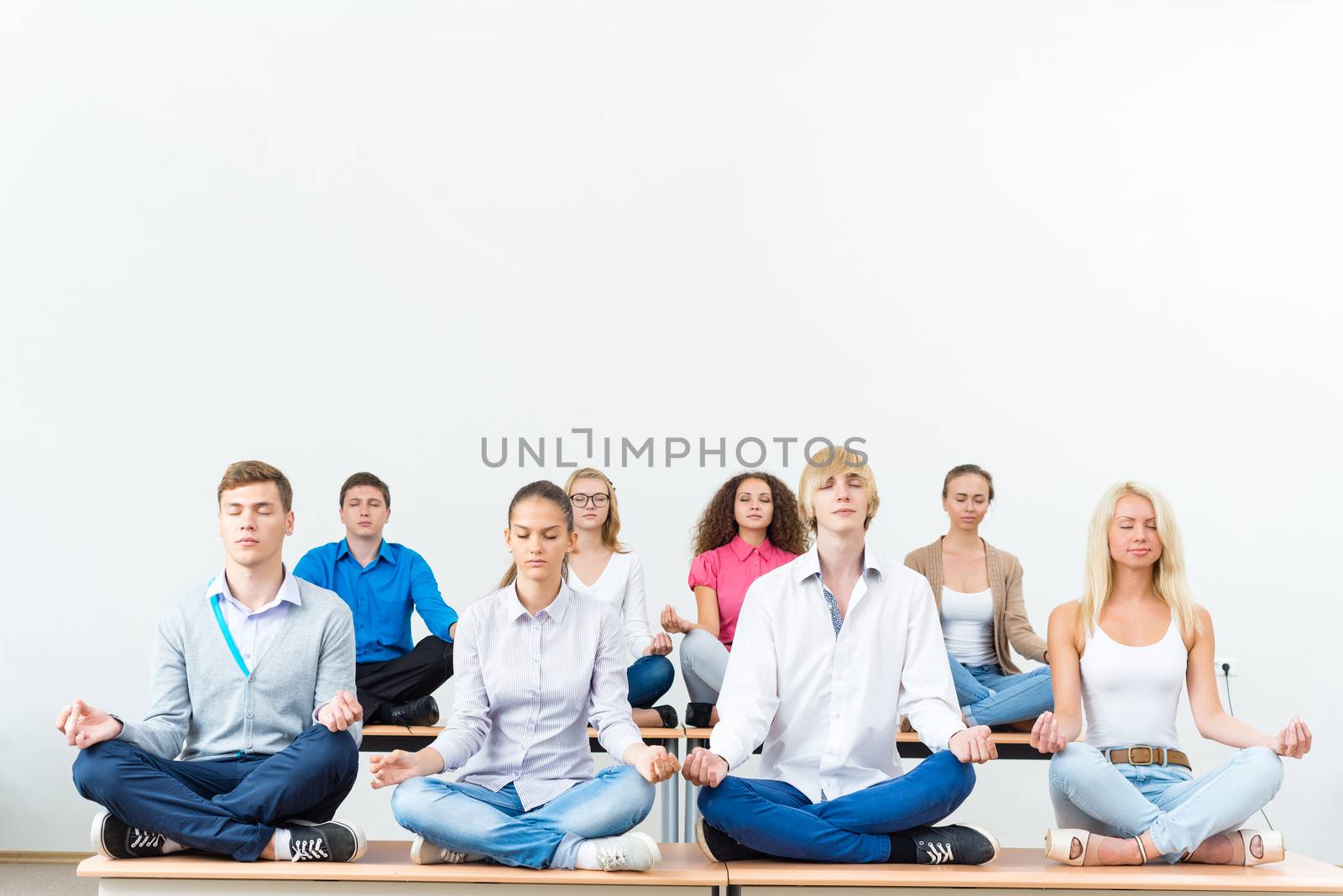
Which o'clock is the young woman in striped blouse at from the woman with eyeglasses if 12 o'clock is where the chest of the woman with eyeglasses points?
The young woman in striped blouse is roughly at 12 o'clock from the woman with eyeglasses.

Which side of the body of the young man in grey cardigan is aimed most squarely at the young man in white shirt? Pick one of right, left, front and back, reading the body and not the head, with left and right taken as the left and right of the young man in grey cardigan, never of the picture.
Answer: left

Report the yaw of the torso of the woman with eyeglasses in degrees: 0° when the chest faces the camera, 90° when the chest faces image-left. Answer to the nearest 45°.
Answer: approximately 0°

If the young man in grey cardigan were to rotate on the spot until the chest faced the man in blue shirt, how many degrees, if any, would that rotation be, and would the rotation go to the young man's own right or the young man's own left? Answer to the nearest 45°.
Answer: approximately 180°

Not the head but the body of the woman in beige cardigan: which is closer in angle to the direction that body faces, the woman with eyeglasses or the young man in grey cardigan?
the young man in grey cardigan
